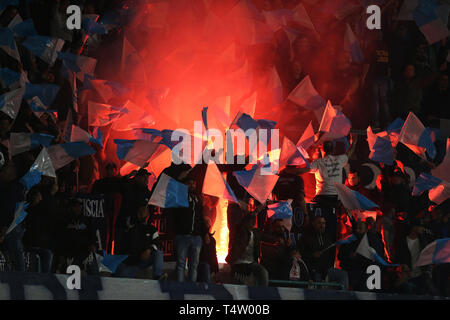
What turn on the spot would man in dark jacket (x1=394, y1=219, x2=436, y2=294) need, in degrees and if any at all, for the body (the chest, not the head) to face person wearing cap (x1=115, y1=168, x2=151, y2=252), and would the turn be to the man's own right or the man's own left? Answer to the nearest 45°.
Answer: approximately 90° to the man's own right

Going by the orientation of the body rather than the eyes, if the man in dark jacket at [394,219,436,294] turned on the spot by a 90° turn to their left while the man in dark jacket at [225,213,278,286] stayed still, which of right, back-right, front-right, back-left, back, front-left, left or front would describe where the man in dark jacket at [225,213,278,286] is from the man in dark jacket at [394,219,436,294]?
back

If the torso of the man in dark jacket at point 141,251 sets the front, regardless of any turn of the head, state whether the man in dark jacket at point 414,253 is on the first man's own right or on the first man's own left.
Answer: on the first man's own left

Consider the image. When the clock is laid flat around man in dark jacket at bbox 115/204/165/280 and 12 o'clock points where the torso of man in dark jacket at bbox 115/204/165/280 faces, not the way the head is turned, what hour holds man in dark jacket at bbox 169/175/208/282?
man in dark jacket at bbox 169/175/208/282 is roughly at 10 o'clock from man in dark jacket at bbox 115/204/165/280.

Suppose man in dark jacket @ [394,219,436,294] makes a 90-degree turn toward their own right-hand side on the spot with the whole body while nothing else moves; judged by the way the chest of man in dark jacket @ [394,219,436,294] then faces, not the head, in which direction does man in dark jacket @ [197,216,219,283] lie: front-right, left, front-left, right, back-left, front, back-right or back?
front

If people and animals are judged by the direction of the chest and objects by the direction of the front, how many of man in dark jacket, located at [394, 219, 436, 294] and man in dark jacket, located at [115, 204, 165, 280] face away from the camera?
0

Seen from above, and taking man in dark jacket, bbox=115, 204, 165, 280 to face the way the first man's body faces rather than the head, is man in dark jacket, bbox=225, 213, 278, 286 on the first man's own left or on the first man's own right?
on the first man's own left

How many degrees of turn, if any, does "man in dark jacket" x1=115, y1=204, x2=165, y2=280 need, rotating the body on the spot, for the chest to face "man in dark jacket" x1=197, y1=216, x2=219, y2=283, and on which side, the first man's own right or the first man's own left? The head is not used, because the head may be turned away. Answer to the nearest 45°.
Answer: approximately 45° to the first man's own left

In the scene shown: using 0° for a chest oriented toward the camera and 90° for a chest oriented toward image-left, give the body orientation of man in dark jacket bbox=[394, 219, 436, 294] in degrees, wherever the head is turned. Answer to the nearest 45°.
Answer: approximately 315°

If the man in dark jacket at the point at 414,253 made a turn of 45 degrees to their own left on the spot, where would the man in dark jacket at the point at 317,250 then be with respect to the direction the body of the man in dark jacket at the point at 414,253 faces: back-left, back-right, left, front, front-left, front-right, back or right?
back-right

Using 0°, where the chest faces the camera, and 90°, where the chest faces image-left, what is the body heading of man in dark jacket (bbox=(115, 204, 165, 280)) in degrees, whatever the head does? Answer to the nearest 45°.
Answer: approximately 315°
